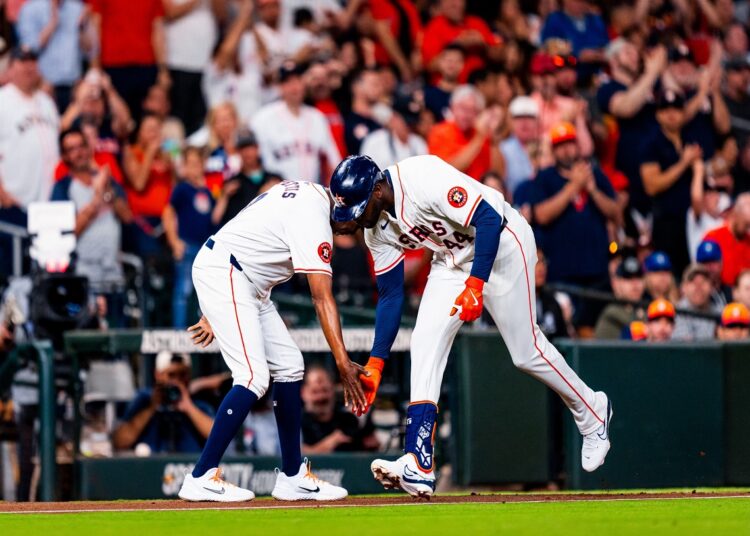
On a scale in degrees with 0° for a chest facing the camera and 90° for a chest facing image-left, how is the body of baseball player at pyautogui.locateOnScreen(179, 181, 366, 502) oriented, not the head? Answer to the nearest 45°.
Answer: approximately 270°

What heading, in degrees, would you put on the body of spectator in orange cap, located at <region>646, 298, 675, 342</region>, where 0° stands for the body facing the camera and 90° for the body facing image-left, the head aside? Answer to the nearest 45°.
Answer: approximately 0°

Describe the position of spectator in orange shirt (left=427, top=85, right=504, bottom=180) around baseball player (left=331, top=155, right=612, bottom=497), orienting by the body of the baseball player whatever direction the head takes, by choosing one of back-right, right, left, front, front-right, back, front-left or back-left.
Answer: back-right

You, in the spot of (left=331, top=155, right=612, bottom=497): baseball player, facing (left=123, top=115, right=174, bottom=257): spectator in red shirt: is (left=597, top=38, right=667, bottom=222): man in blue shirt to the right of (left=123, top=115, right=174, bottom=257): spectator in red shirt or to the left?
right

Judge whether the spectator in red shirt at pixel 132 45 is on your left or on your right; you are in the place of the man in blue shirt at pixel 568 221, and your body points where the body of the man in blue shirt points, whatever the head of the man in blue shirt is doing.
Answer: on your right

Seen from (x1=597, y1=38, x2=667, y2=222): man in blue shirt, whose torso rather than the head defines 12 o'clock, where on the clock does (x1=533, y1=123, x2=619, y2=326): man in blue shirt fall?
(x1=533, y1=123, x2=619, y2=326): man in blue shirt is roughly at 2 o'clock from (x1=597, y1=38, x2=667, y2=222): man in blue shirt.
